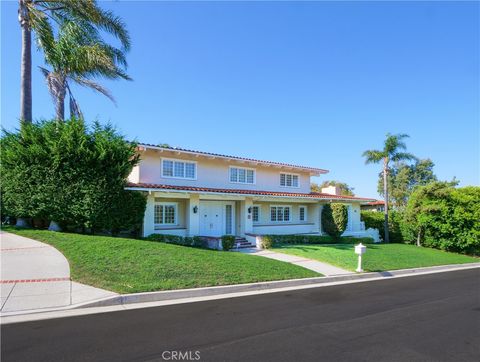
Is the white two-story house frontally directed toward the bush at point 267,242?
yes

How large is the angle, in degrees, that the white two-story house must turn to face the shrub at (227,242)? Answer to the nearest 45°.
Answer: approximately 45° to its right

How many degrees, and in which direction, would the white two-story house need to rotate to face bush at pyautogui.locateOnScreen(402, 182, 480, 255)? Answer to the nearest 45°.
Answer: approximately 45° to its left

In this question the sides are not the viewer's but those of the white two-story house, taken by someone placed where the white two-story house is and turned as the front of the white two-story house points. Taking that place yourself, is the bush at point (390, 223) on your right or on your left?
on your left

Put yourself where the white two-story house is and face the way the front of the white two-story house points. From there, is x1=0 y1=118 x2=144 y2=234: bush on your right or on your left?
on your right

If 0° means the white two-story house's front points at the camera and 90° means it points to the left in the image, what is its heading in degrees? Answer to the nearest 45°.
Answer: approximately 315°

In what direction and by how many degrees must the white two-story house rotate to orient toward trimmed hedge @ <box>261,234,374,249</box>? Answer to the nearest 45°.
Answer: approximately 45° to its left
